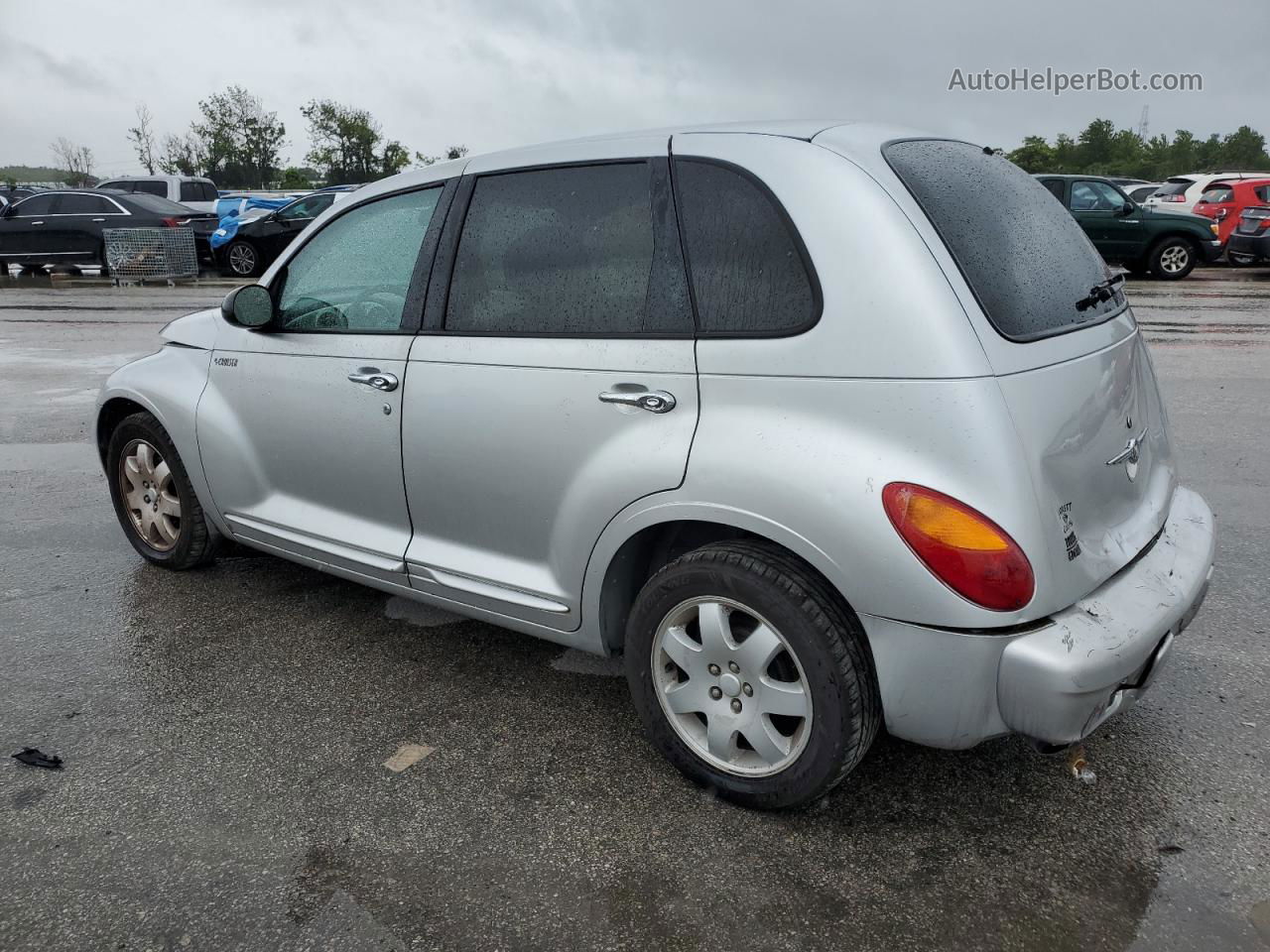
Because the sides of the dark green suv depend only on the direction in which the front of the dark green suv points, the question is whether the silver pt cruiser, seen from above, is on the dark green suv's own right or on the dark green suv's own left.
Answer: on the dark green suv's own right

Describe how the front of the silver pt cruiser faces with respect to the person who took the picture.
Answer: facing away from the viewer and to the left of the viewer

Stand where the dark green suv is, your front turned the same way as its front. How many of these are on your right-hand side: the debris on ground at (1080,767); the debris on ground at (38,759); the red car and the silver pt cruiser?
3

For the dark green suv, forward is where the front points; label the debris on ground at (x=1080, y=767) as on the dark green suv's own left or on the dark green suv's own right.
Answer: on the dark green suv's own right

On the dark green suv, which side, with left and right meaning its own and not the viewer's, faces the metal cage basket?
back

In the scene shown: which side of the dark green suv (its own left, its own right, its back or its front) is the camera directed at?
right

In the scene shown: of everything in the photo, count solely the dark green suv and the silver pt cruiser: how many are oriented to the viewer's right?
1

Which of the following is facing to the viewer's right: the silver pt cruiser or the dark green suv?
the dark green suv

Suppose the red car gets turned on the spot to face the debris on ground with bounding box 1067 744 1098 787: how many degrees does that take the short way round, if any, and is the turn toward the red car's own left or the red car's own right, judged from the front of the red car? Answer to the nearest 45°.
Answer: approximately 135° to the red car's own right

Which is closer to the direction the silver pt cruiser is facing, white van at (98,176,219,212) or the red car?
the white van

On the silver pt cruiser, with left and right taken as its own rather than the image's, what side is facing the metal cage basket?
front

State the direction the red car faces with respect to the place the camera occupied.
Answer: facing away from the viewer and to the right of the viewer

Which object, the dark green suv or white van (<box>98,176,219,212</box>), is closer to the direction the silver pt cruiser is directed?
the white van
